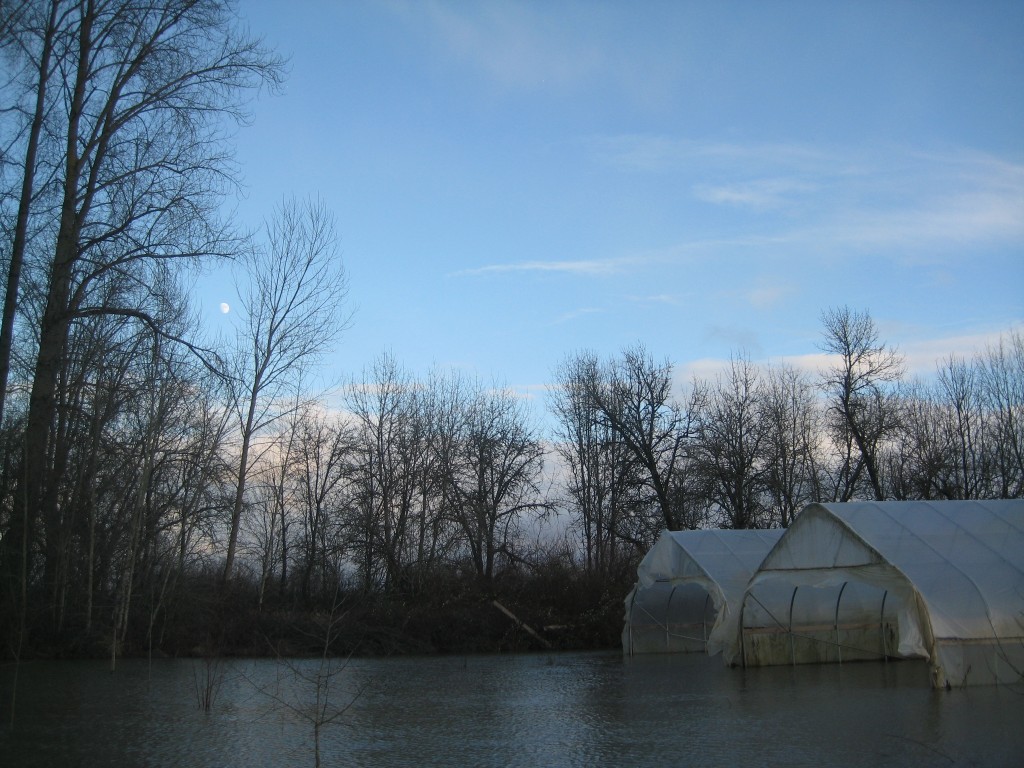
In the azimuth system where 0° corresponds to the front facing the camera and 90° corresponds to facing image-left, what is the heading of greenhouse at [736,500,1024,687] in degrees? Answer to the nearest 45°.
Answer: approximately 45°

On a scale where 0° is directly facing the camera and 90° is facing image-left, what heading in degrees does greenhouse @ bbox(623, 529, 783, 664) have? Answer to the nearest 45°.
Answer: approximately 45°

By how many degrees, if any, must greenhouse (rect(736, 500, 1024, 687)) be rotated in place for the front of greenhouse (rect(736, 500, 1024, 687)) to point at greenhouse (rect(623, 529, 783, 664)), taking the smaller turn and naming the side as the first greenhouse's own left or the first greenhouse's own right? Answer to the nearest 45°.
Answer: approximately 90° to the first greenhouse's own right
